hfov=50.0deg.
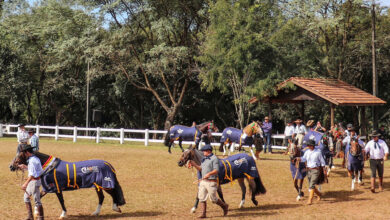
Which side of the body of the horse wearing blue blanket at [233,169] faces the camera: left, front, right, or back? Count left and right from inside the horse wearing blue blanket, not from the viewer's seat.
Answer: left

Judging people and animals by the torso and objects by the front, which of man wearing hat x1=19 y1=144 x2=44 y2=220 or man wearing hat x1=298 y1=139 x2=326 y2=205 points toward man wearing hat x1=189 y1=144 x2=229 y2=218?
man wearing hat x1=298 y1=139 x2=326 y2=205

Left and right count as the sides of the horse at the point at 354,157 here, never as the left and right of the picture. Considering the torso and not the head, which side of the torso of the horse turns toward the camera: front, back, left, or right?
front

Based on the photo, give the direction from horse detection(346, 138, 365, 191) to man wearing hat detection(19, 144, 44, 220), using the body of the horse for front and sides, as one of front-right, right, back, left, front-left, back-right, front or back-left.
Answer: front-right

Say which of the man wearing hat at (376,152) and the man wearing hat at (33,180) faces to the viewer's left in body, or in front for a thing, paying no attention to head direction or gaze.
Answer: the man wearing hat at (33,180)

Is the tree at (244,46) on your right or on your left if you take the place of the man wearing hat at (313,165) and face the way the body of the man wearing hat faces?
on your right

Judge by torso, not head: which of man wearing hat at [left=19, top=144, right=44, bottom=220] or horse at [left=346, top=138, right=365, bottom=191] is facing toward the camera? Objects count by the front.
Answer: the horse

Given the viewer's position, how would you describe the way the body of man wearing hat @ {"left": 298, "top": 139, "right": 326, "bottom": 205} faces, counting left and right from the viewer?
facing the viewer and to the left of the viewer

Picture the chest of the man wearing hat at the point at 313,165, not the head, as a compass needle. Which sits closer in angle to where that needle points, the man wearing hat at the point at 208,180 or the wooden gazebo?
the man wearing hat

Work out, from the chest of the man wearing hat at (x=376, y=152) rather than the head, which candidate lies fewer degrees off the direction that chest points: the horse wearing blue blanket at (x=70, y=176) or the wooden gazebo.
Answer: the horse wearing blue blanket

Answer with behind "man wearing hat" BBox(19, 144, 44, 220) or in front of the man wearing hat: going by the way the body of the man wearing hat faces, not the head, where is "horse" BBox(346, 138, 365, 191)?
behind

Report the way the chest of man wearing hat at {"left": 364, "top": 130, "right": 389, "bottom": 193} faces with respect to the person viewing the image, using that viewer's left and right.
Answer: facing the viewer

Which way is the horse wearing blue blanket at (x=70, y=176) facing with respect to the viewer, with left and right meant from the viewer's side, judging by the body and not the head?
facing to the left of the viewer
